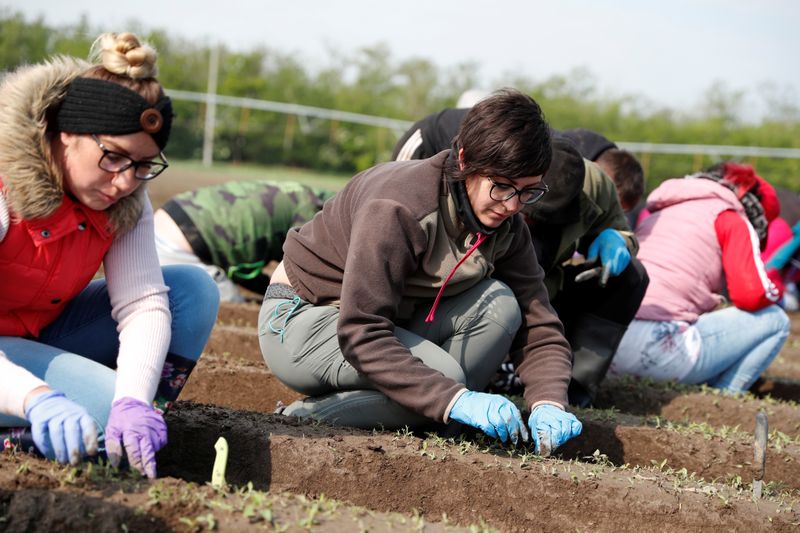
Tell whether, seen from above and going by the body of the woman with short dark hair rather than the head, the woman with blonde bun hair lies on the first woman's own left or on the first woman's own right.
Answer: on the first woman's own right

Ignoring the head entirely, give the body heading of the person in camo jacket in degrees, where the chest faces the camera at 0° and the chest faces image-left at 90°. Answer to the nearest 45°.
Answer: approximately 270°

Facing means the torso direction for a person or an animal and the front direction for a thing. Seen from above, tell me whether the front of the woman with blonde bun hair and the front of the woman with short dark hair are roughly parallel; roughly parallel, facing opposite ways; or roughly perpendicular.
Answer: roughly parallel

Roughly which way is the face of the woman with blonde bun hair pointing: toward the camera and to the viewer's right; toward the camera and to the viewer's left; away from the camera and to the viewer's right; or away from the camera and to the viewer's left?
toward the camera and to the viewer's right

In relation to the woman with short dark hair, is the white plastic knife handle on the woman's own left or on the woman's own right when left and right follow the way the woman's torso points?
on the woman's own right

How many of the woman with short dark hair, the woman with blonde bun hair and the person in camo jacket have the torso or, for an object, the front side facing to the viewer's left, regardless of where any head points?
0

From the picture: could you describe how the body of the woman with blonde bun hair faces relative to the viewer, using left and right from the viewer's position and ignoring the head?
facing the viewer and to the right of the viewer

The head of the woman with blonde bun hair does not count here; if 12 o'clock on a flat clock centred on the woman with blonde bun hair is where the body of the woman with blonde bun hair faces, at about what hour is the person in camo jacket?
The person in camo jacket is roughly at 8 o'clock from the woman with blonde bun hair.

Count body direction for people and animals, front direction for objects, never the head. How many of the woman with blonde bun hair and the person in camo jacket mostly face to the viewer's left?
0

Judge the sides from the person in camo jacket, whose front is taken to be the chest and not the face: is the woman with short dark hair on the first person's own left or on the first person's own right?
on the first person's own right
